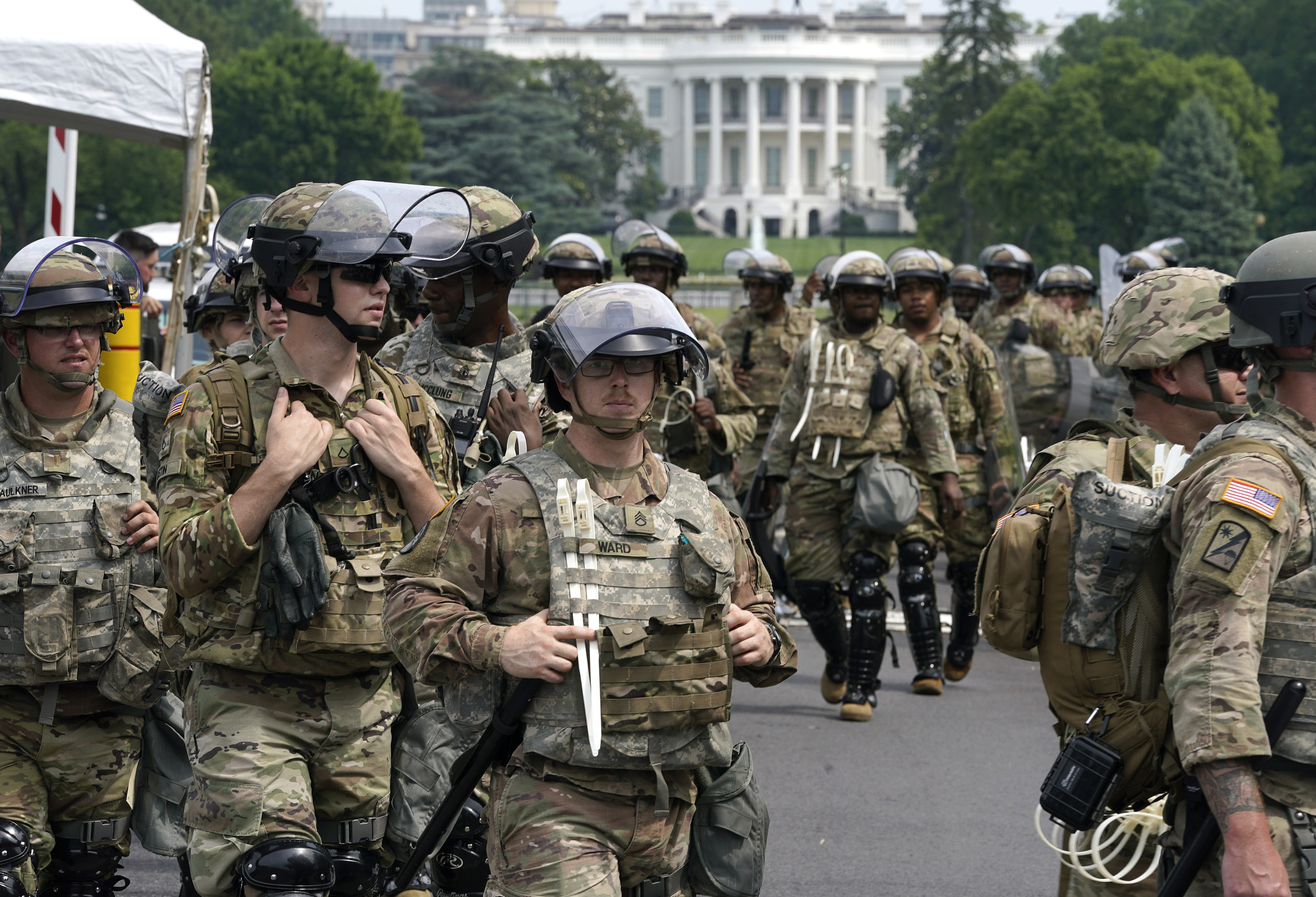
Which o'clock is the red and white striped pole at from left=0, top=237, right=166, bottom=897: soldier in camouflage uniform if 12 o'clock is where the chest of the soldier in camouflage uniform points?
The red and white striped pole is roughly at 6 o'clock from the soldier in camouflage uniform.

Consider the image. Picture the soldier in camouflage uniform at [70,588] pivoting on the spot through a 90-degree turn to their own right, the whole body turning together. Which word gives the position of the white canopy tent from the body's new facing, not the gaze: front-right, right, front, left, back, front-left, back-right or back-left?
right

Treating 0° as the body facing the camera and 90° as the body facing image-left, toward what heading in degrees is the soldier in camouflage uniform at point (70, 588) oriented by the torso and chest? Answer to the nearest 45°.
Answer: approximately 0°

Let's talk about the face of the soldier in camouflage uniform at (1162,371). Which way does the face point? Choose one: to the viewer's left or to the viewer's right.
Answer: to the viewer's right

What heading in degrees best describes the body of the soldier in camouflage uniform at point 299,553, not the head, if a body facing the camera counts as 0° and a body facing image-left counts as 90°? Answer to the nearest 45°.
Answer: approximately 315°

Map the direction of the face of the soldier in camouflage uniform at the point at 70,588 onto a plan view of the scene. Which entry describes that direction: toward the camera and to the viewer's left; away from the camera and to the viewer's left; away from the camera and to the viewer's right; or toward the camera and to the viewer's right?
toward the camera and to the viewer's right

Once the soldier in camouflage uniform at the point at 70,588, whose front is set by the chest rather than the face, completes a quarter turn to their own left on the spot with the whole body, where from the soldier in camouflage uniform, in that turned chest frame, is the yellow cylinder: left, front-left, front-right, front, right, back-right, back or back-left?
left
